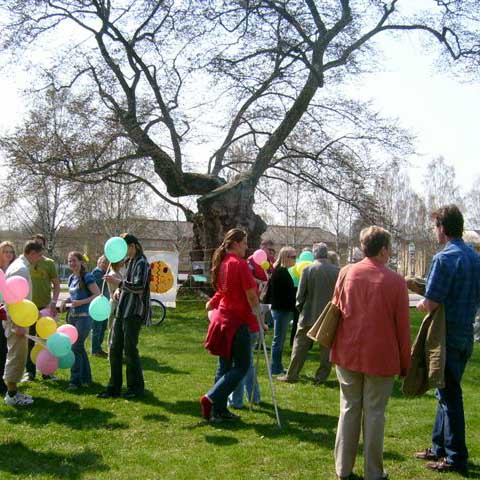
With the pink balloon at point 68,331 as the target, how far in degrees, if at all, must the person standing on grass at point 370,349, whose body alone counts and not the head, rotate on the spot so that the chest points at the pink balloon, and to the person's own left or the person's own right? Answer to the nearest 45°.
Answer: approximately 45° to the person's own left

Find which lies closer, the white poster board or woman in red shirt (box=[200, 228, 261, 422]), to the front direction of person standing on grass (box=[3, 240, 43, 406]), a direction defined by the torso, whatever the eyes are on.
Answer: the woman in red shirt

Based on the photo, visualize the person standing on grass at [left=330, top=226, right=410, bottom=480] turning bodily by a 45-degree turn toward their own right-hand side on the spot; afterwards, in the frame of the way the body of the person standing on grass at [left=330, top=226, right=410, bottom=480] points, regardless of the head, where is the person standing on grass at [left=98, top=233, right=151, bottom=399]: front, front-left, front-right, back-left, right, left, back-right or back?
left

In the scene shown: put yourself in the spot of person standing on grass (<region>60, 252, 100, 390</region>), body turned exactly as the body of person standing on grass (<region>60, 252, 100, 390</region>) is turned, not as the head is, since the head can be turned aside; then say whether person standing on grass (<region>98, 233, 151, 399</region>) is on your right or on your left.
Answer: on your left

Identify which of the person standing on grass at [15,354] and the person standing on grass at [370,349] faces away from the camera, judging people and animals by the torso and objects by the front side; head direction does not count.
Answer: the person standing on grass at [370,349]

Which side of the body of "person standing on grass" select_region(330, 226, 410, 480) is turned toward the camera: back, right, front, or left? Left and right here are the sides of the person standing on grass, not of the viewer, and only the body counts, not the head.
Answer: back

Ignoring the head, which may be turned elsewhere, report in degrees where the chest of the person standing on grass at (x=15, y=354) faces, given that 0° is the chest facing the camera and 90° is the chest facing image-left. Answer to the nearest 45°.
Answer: approximately 270°

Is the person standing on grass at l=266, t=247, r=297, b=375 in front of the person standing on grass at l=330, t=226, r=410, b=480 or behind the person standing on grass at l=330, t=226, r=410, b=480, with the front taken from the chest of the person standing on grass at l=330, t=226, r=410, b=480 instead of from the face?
in front

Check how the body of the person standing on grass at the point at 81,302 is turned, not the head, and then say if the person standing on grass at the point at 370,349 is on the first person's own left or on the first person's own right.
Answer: on the first person's own left

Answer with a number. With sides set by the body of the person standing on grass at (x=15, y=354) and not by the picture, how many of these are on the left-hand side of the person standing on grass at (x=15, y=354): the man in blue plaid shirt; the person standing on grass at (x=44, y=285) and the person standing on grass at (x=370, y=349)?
1

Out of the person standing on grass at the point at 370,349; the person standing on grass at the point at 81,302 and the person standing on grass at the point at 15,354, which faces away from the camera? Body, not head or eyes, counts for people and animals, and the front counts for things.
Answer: the person standing on grass at the point at 370,349

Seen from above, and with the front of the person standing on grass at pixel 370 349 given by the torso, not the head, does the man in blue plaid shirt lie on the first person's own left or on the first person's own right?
on the first person's own right
